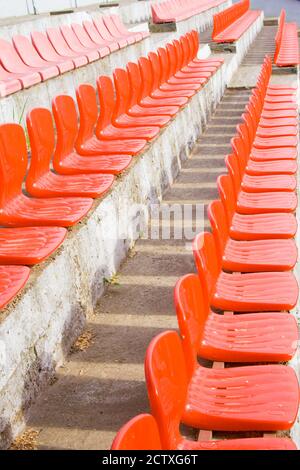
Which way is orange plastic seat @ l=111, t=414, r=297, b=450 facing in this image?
to the viewer's right

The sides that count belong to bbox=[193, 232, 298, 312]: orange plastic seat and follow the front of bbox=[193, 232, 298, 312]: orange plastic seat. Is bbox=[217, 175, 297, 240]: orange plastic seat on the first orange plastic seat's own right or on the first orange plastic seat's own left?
on the first orange plastic seat's own left

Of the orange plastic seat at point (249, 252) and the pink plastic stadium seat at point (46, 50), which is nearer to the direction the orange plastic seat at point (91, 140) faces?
the orange plastic seat

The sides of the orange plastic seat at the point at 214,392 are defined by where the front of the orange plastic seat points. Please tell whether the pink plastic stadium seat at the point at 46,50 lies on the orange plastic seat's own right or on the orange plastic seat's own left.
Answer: on the orange plastic seat's own left

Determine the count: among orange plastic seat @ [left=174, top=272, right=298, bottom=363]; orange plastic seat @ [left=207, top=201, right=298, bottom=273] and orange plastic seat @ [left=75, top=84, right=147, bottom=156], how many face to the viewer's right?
3

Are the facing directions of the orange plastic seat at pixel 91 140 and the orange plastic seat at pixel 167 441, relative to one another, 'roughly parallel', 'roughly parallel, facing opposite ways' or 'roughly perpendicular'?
roughly parallel

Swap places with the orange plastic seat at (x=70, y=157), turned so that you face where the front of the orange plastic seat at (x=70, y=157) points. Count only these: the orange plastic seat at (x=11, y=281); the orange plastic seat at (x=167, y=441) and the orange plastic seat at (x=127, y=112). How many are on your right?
2

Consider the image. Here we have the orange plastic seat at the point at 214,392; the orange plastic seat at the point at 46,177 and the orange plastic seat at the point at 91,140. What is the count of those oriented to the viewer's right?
3

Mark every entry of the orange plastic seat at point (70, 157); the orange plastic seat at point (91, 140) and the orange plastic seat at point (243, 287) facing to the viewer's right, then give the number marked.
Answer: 3

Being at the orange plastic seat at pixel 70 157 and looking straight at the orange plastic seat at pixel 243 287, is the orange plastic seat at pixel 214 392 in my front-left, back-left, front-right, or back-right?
front-right

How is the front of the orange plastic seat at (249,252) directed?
to the viewer's right

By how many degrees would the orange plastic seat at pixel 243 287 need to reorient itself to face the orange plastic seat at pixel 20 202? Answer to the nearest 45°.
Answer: approximately 180°

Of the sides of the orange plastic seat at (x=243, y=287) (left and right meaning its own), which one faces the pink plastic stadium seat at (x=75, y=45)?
left

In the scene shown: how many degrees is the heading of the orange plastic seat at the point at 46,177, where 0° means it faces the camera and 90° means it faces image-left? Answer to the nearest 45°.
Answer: approximately 270°

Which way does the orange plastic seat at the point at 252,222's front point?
to the viewer's right

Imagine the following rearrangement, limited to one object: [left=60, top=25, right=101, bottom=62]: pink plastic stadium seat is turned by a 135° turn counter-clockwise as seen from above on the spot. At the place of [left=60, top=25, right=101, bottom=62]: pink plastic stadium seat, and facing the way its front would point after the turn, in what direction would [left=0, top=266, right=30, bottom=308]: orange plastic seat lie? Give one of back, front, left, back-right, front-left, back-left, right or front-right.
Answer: back

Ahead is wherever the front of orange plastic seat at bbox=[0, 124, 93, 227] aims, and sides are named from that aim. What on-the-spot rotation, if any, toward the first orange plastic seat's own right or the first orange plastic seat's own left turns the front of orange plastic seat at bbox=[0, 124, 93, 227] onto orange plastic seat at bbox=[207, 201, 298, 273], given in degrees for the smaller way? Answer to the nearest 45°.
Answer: approximately 45° to the first orange plastic seat's own left

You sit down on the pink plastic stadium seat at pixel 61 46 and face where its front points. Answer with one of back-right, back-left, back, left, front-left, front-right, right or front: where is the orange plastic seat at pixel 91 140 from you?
front-right

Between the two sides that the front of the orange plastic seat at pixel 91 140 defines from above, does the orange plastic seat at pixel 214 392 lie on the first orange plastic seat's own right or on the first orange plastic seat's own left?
on the first orange plastic seat's own right

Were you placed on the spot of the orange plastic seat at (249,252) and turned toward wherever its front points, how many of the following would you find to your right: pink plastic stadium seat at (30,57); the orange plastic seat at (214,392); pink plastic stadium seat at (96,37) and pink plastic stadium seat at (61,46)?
1

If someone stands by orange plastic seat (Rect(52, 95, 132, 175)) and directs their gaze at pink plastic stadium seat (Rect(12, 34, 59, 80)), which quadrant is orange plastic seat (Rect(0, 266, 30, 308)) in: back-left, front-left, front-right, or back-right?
back-left
